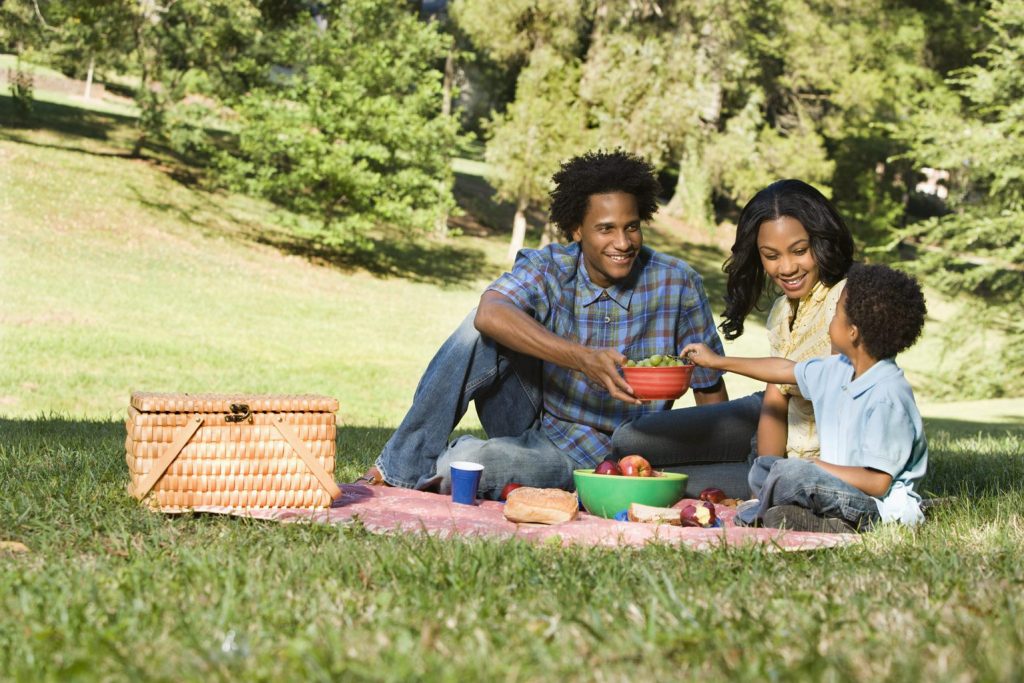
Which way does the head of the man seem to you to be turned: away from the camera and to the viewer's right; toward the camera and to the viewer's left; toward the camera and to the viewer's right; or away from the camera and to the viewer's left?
toward the camera and to the viewer's right

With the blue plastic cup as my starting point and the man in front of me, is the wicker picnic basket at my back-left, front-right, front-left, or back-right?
back-left

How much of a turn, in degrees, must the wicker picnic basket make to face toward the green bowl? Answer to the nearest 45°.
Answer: approximately 90° to its left

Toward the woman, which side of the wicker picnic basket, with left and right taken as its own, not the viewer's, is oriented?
left

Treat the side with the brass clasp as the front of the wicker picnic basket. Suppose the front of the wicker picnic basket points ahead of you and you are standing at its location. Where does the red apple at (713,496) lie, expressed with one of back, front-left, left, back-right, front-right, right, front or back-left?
left

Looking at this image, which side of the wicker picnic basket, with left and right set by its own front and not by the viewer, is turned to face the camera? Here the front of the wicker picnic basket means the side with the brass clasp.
front

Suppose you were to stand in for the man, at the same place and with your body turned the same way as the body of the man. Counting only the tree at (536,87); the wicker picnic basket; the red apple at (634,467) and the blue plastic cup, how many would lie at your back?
1

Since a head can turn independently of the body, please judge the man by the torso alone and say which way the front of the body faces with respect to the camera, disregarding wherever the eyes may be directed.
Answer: toward the camera

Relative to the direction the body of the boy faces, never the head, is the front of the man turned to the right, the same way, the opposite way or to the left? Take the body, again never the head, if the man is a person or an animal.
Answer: to the left

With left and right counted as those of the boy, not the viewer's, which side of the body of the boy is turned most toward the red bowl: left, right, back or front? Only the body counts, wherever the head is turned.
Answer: front

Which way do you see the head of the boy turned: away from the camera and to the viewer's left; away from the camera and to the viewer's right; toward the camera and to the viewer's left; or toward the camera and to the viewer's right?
away from the camera and to the viewer's left

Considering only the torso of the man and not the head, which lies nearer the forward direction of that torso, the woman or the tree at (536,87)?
the woman

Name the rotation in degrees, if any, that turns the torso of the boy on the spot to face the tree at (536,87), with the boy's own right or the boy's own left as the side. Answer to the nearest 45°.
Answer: approximately 90° to the boy's own right

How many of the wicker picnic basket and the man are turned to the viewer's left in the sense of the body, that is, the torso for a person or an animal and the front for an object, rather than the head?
0

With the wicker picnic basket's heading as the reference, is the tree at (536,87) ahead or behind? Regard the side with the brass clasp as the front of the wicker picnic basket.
behind

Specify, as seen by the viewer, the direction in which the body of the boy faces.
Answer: to the viewer's left

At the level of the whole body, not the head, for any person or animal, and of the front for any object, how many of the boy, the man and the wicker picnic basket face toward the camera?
2
